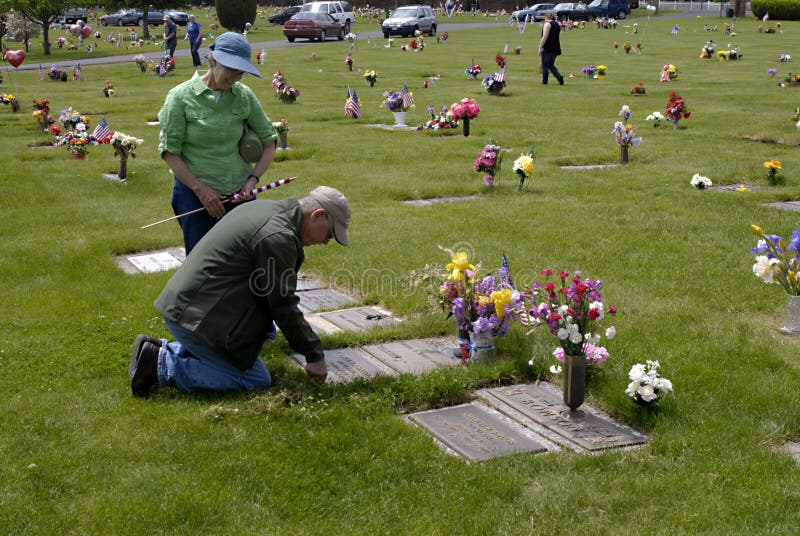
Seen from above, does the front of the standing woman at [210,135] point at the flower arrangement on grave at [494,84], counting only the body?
no

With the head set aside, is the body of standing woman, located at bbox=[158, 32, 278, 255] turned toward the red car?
no

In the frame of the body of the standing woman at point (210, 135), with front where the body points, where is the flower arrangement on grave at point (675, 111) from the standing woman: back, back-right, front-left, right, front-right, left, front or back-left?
left

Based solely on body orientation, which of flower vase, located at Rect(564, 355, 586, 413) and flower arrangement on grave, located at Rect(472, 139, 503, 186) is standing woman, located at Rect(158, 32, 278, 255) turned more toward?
the flower vase

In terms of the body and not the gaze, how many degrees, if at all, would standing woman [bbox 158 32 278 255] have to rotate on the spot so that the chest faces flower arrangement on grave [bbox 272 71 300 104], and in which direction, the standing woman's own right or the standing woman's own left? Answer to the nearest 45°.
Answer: approximately 135° to the standing woman's own left

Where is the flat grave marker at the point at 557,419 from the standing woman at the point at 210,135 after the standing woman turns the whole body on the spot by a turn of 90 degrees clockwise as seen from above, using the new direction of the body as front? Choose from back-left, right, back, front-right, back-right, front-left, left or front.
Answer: left

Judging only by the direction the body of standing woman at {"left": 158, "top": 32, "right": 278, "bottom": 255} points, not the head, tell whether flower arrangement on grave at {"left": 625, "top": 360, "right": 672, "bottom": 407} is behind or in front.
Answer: in front

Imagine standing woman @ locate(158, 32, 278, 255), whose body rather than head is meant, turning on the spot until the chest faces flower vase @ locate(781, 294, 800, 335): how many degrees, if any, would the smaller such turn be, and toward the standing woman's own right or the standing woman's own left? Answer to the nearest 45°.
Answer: approximately 45° to the standing woman's own left

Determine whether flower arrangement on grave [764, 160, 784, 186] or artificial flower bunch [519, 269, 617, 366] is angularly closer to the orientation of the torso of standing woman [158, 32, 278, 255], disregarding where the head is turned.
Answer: the artificial flower bunch

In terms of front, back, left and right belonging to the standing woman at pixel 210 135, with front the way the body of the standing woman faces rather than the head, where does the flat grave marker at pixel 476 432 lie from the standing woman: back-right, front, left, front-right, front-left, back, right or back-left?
front

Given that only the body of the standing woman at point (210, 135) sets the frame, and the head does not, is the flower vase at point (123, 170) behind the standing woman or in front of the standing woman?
behind

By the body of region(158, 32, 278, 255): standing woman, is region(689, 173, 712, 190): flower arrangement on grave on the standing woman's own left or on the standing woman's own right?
on the standing woman's own left

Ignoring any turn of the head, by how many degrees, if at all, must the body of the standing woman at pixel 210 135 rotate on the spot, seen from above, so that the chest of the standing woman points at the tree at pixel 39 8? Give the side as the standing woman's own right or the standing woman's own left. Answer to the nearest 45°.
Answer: approximately 135° to the standing woman's own left

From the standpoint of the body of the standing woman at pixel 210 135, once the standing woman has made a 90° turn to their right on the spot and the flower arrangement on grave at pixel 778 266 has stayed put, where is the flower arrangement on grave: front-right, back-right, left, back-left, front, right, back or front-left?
back-left

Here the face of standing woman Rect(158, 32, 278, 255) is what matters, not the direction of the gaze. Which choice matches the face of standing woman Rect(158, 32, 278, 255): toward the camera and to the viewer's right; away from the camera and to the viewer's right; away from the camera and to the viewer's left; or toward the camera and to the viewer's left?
toward the camera and to the viewer's right

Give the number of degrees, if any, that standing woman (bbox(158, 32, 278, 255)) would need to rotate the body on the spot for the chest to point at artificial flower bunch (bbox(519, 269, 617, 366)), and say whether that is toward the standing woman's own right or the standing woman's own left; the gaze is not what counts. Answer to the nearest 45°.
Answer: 0° — they already face it

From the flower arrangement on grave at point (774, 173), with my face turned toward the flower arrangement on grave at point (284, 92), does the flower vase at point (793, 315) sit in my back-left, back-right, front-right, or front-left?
back-left
